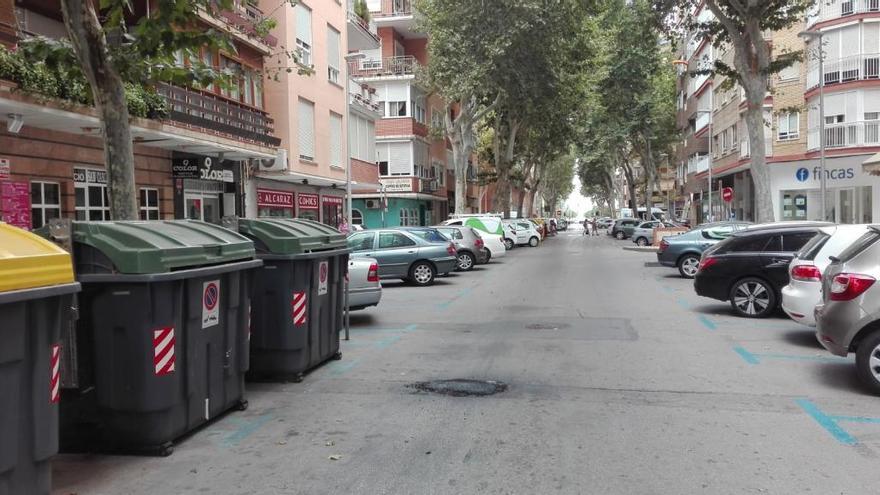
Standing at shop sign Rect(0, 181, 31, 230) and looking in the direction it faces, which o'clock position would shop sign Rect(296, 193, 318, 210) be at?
shop sign Rect(296, 193, 318, 210) is roughly at 9 o'clock from shop sign Rect(0, 181, 31, 230).

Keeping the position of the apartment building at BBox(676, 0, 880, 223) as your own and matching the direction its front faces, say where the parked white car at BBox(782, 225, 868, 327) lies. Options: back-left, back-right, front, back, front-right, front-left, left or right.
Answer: front-left

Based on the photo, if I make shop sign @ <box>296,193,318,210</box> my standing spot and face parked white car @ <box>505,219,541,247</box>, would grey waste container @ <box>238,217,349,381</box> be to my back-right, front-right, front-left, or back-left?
back-right

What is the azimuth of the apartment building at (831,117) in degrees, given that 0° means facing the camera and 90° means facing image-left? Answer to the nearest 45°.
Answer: approximately 45°

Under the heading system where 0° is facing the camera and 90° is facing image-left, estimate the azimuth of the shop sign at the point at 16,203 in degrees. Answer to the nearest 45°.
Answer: approximately 315°

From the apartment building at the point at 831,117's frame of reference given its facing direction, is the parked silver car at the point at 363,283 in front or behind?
in front

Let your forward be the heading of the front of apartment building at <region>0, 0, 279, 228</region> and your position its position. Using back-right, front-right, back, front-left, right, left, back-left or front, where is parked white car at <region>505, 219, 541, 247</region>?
left

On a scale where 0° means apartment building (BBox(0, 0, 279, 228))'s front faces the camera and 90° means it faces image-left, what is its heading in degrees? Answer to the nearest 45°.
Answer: approximately 315°

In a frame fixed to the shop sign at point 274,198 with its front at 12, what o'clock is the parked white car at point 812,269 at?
The parked white car is roughly at 1 o'clock from the shop sign.
